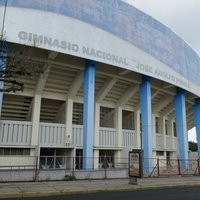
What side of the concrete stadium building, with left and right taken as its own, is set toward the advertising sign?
front
